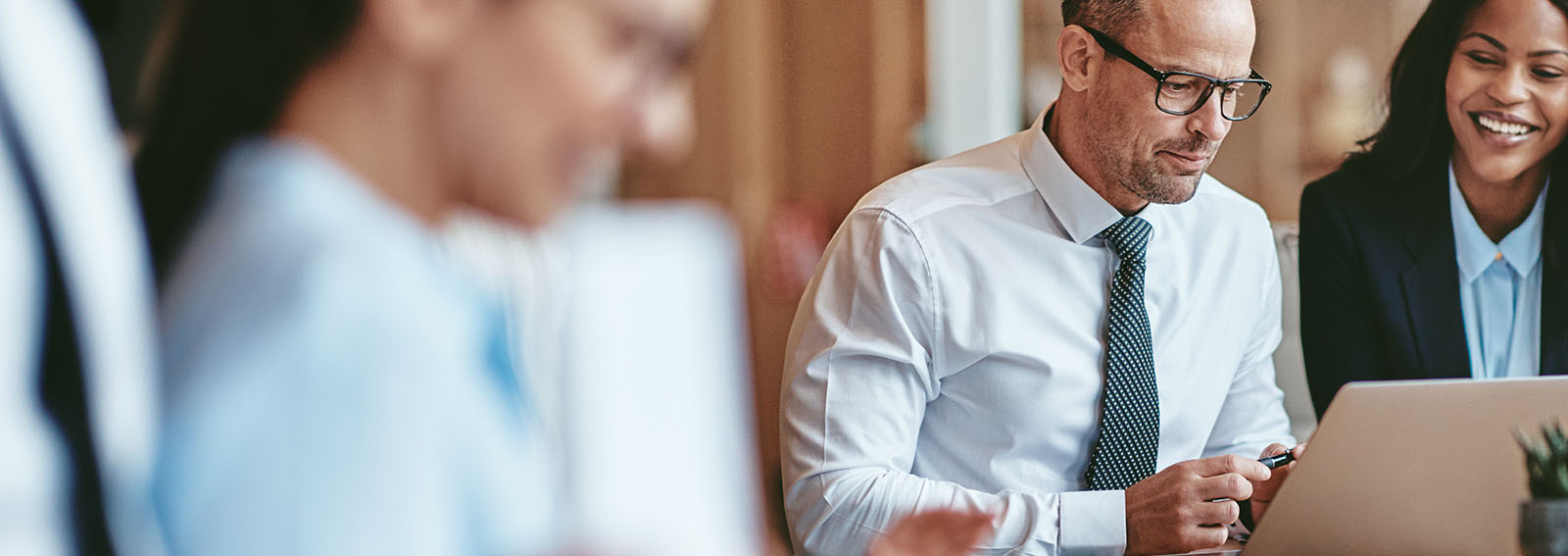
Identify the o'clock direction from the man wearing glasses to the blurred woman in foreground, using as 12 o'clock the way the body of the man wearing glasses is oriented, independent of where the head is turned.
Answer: The blurred woman in foreground is roughly at 2 o'clock from the man wearing glasses.

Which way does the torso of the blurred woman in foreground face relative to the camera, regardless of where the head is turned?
to the viewer's right

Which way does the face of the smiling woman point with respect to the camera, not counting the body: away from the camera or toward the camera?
toward the camera

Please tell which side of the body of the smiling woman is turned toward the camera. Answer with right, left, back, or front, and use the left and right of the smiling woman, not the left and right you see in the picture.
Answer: front

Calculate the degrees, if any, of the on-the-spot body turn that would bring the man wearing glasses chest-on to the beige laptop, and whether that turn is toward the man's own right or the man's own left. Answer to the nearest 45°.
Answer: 0° — they already face it

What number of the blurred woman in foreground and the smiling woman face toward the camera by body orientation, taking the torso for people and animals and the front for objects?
1

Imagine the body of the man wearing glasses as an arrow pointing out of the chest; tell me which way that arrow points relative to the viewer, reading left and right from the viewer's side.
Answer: facing the viewer and to the right of the viewer

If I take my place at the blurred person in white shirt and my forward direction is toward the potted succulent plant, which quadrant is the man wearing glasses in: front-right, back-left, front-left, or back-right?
front-left

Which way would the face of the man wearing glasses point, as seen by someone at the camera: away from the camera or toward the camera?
toward the camera

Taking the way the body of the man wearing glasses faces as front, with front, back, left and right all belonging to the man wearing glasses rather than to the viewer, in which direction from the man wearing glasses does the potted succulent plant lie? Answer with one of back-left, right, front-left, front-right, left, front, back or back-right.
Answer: front

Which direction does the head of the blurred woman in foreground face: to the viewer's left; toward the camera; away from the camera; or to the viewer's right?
to the viewer's right

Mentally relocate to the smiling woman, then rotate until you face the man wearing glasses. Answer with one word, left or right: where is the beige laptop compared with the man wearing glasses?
left

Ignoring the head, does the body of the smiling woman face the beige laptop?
yes

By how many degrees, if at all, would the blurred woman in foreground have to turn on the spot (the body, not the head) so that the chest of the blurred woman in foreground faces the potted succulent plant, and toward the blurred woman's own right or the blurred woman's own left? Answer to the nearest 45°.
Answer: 0° — they already face it

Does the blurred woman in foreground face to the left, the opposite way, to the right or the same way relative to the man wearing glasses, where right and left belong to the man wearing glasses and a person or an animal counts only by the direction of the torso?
to the left

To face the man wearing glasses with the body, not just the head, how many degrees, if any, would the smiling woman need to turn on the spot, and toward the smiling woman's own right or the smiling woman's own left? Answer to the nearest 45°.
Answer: approximately 45° to the smiling woman's own right

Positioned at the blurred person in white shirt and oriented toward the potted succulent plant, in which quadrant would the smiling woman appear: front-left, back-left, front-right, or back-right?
front-left
